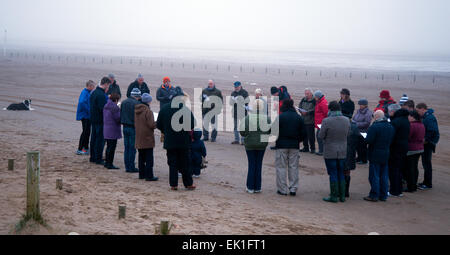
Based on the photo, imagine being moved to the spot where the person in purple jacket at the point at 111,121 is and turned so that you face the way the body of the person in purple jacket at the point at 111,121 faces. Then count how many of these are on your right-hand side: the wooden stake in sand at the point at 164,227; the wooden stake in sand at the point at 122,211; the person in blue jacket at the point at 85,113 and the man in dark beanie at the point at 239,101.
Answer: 2

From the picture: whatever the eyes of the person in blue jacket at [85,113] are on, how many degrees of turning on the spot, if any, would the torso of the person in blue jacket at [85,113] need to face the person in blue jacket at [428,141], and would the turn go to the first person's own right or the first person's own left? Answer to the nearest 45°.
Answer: approximately 45° to the first person's own right

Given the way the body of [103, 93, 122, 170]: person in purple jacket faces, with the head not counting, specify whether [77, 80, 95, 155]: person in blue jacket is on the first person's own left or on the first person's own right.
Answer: on the first person's own left

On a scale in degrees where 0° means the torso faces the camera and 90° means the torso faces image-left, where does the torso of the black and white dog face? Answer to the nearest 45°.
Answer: approximately 270°

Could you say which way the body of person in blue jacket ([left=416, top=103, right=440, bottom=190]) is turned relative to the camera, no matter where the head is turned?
to the viewer's left

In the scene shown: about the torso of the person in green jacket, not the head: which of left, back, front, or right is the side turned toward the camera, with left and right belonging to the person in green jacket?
back

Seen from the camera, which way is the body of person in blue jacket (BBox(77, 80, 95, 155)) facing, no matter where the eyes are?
to the viewer's right

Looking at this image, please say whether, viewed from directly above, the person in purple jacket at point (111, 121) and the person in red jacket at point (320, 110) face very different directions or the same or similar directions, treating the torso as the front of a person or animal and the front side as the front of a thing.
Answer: very different directions
